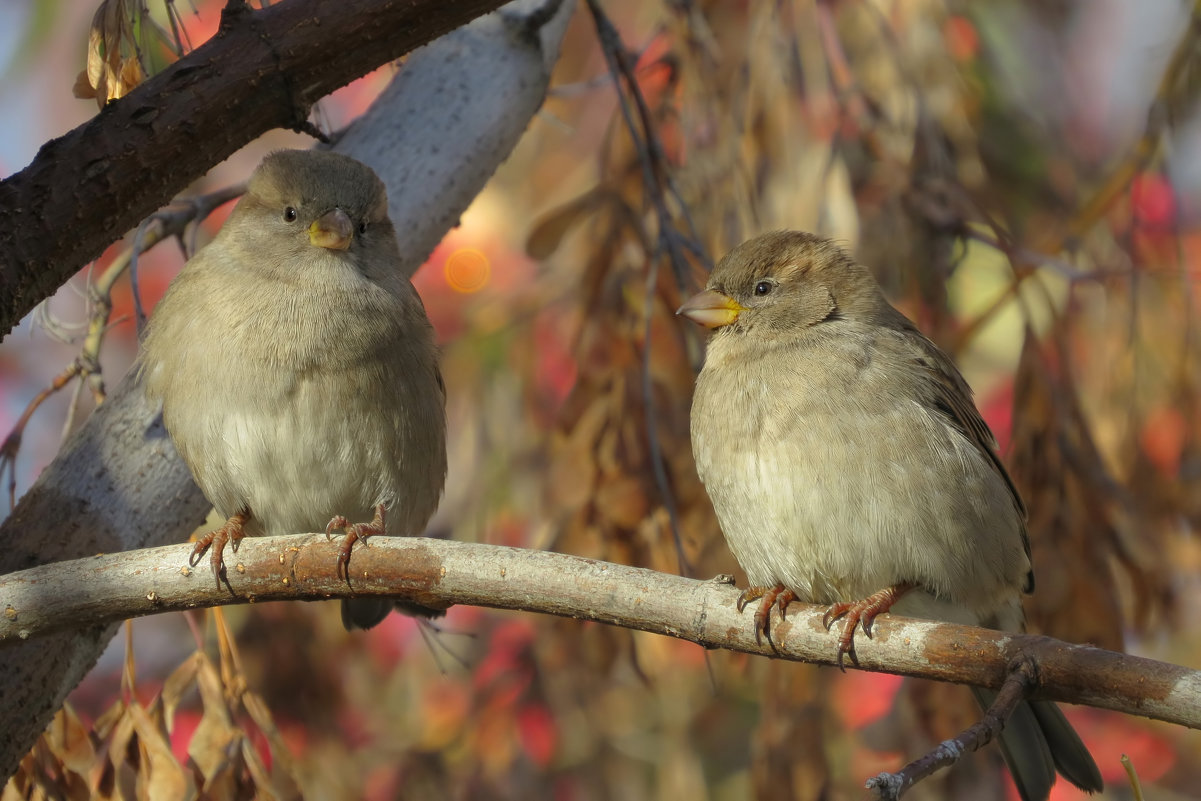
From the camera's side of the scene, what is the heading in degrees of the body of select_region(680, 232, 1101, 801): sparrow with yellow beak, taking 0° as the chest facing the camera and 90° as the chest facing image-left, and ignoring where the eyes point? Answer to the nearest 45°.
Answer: approximately 45°

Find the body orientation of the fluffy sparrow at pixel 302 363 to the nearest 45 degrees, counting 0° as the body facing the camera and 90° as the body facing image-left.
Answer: approximately 0°

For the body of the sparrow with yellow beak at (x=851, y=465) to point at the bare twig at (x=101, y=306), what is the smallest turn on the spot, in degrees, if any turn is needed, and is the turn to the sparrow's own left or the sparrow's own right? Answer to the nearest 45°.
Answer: approximately 45° to the sparrow's own right
